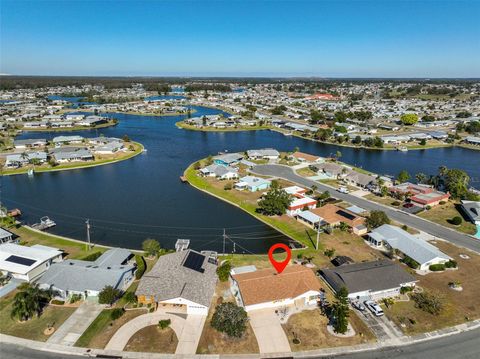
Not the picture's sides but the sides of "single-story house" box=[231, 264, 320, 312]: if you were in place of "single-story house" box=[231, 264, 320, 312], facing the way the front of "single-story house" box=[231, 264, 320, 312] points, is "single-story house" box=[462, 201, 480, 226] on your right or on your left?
on your left

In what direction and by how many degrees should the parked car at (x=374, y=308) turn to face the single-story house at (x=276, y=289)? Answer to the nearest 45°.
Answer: approximately 45° to its left

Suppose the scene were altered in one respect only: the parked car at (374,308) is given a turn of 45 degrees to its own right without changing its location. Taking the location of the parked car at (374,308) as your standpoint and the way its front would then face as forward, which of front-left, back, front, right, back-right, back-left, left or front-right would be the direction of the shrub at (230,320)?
back-left

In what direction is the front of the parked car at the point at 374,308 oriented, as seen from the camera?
facing away from the viewer and to the left of the viewer

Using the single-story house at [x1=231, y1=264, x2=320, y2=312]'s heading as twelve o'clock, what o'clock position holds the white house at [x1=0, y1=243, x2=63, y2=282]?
The white house is roughly at 3 o'clock from the single-story house.

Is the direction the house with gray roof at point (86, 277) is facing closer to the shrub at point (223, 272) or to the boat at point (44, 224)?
the shrub

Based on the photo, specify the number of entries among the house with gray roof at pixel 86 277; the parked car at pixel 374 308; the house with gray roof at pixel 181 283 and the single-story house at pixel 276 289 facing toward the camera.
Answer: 3

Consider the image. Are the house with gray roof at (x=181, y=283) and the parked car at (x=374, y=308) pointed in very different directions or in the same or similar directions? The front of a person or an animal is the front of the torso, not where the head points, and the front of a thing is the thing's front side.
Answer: very different directions

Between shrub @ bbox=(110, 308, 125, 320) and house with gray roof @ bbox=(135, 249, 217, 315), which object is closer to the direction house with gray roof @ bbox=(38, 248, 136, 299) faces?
the shrub
